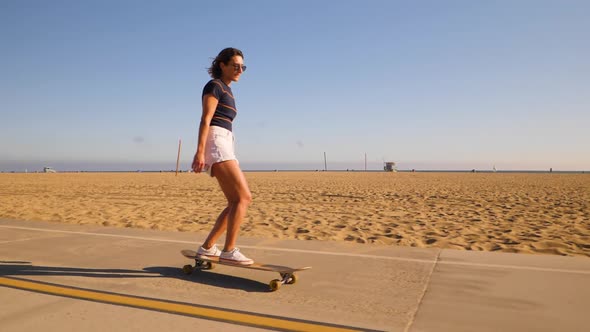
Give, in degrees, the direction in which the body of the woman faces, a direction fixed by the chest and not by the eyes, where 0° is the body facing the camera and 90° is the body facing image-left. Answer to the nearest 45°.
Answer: approximately 270°

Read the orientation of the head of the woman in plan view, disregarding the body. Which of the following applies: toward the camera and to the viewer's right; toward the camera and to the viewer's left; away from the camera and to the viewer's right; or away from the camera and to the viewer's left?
toward the camera and to the viewer's right
